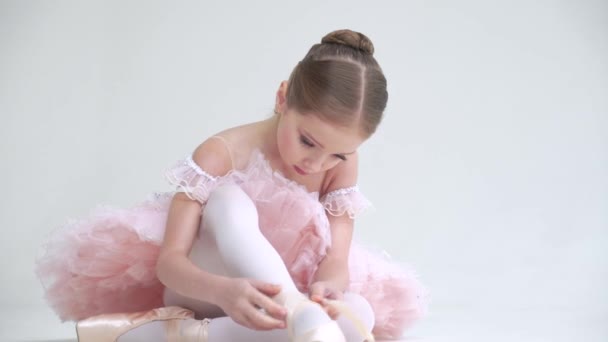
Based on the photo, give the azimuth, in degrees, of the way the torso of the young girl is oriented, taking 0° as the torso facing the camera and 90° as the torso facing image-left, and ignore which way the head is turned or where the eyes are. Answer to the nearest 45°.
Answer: approximately 315°
